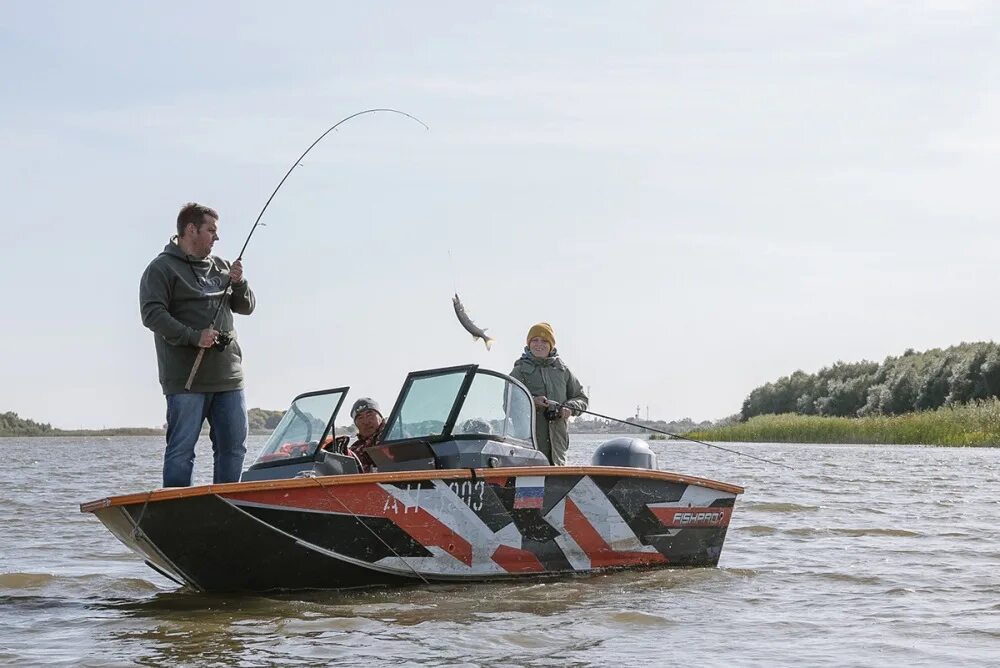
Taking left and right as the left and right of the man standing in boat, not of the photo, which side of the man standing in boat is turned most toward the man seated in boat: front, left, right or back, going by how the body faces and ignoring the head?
left

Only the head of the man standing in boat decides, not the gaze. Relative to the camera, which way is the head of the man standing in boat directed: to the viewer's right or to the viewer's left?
to the viewer's right

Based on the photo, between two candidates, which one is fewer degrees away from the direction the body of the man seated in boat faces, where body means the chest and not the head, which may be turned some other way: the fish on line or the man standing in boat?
the man standing in boat

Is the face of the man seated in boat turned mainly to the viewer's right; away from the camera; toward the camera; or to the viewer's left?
toward the camera

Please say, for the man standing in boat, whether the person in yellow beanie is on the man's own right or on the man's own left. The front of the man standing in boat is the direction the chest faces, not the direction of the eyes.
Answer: on the man's own left

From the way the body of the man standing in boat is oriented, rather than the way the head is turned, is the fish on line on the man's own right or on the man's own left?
on the man's own left

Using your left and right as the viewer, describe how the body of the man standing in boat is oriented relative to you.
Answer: facing the viewer and to the right of the viewer

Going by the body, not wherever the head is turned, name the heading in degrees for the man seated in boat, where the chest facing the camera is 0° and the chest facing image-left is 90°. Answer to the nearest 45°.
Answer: approximately 45°

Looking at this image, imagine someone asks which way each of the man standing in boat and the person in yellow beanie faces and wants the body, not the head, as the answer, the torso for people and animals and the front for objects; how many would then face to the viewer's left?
0

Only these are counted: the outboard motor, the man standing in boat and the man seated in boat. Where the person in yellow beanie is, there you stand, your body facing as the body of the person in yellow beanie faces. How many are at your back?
0

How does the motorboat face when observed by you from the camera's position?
facing the viewer and to the left of the viewer

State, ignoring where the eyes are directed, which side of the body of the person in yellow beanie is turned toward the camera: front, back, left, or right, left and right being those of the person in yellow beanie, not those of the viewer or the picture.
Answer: front

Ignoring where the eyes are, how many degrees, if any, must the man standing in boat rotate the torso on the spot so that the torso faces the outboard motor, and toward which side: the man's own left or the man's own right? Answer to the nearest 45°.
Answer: approximately 45° to the man's own left

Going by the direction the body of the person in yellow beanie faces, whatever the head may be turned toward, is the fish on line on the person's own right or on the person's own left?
on the person's own right

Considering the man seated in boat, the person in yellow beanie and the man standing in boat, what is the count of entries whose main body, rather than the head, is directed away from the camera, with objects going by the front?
0
